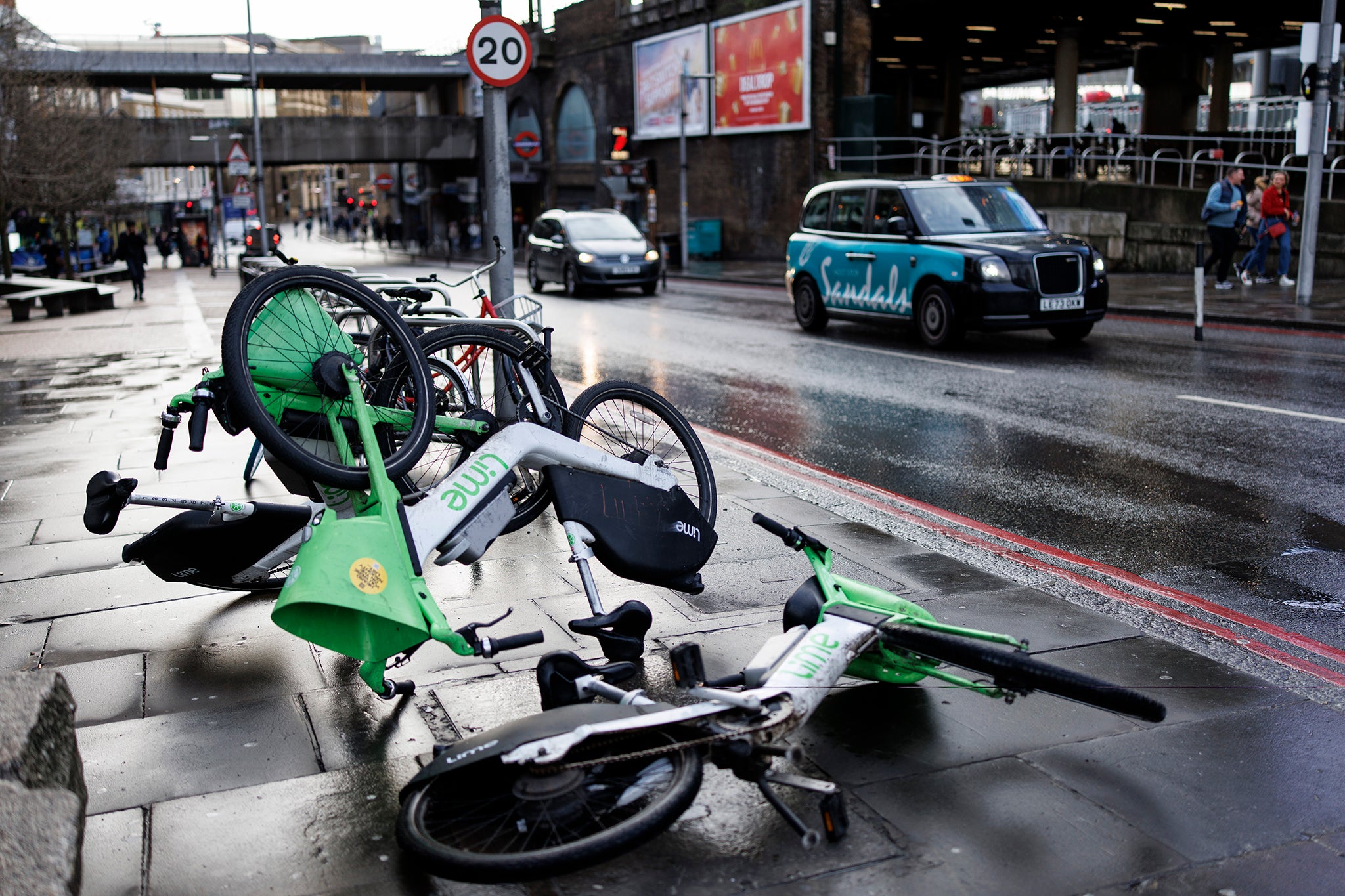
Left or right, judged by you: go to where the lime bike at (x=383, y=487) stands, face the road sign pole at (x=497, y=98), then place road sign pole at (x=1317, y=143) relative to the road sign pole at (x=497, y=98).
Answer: right

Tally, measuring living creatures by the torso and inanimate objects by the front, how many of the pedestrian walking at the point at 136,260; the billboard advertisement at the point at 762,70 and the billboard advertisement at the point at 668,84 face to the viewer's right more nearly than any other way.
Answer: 0

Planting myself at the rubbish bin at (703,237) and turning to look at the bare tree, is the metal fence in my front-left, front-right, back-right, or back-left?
back-left

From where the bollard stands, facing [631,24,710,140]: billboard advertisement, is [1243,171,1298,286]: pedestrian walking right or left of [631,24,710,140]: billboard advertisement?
right

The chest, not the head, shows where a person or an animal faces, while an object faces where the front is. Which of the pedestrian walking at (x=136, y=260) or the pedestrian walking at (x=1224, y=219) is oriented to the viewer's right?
the pedestrian walking at (x=1224, y=219)

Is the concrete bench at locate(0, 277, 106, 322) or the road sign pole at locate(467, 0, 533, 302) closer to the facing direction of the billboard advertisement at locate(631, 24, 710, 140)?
the concrete bench

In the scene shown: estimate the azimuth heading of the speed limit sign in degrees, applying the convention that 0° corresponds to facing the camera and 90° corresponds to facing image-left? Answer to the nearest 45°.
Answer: approximately 0°

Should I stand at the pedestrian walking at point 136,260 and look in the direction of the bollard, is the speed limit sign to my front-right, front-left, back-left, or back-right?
front-right

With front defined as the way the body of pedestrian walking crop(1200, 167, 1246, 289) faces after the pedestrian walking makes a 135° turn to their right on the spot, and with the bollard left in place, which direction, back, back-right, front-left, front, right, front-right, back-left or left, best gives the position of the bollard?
front-left

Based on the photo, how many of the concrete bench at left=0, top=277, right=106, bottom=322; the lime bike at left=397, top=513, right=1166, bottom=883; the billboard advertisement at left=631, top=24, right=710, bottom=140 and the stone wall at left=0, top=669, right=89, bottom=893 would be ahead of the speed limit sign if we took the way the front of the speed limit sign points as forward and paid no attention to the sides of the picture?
2

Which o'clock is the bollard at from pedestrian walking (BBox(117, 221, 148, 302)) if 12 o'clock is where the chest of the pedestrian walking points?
The bollard is roughly at 11 o'clock from the pedestrian walking.

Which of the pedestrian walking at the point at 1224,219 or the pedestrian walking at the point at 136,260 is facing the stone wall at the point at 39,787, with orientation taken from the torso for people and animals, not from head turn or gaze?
the pedestrian walking at the point at 136,260

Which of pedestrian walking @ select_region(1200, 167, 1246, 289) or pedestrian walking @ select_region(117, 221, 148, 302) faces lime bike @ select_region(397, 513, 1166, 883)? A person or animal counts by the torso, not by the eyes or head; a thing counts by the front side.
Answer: pedestrian walking @ select_region(117, 221, 148, 302)

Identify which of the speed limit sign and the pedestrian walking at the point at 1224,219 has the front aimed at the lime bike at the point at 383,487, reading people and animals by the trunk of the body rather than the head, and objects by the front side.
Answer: the speed limit sign

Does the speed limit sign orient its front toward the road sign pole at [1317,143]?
no

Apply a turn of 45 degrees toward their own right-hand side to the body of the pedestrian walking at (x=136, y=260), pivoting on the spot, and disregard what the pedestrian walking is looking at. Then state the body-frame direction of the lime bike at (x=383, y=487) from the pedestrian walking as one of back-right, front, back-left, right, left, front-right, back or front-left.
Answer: front-left

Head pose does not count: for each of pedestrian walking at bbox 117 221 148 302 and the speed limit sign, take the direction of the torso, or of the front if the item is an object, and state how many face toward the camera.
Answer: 2

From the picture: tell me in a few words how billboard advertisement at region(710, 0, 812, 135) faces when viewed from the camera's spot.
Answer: facing the viewer and to the left of the viewer

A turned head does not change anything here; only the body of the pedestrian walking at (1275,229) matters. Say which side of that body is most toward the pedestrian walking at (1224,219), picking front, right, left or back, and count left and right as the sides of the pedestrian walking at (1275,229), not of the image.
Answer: right
